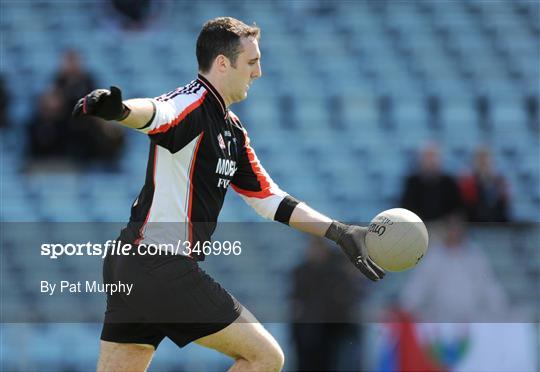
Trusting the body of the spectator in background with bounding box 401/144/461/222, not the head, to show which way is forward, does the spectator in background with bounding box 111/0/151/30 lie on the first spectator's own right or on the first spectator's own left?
on the first spectator's own right

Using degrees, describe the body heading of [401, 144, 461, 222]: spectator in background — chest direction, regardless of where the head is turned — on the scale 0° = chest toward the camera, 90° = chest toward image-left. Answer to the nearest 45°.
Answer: approximately 0°

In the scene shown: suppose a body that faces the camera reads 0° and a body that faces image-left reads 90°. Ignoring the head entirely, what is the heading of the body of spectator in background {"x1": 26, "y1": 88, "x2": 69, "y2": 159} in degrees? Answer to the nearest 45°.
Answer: approximately 0°

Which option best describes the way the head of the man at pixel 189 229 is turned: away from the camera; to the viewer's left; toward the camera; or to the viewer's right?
to the viewer's right
